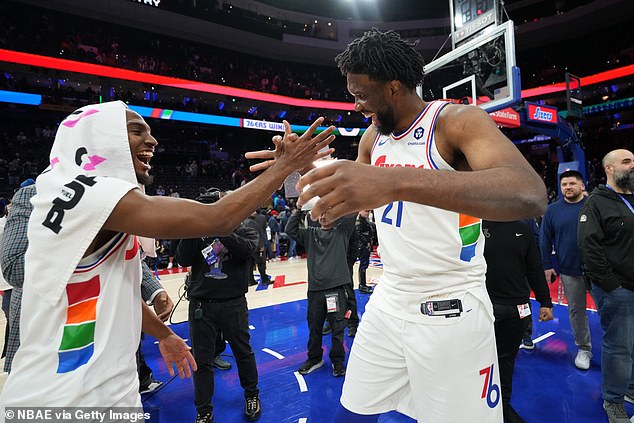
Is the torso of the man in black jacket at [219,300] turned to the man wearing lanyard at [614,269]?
no

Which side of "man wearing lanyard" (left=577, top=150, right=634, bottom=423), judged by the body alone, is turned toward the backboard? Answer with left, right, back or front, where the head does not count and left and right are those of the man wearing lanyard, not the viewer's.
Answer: back

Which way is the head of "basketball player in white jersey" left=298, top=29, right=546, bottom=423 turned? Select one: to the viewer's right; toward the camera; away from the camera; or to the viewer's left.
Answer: to the viewer's left

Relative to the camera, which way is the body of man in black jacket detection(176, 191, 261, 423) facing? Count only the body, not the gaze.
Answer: toward the camera

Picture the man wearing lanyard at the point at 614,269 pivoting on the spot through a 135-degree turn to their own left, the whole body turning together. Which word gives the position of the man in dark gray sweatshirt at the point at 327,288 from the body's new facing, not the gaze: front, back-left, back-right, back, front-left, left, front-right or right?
left

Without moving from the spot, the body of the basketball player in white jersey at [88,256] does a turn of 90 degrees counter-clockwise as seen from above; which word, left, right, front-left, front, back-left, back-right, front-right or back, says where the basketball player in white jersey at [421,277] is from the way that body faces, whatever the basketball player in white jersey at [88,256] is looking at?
right

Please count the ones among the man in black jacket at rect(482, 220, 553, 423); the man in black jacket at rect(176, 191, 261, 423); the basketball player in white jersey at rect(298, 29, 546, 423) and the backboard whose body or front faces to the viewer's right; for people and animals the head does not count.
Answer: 0

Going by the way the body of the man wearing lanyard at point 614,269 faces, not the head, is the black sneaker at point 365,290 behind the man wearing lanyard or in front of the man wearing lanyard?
behind

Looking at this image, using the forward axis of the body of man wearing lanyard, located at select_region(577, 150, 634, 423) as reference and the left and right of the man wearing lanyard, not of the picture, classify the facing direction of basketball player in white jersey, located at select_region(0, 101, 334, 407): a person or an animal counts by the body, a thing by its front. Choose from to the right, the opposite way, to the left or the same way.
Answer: to the left

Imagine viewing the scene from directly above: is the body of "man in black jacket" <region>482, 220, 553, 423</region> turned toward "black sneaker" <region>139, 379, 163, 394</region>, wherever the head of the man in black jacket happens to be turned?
no

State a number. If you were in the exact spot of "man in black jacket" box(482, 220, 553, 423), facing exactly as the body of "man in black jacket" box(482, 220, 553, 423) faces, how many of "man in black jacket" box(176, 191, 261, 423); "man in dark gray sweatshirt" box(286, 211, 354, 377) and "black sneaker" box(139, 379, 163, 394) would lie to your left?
0

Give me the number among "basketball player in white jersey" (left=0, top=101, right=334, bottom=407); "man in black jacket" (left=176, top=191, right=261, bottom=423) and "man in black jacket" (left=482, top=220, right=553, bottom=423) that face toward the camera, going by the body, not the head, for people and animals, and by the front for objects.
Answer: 2

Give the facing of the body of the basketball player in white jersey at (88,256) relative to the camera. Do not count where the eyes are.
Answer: to the viewer's right

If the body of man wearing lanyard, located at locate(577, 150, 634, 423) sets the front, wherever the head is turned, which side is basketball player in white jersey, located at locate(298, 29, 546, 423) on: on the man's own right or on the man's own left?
on the man's own right

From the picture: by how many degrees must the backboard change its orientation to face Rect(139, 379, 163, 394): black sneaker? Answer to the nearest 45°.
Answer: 0° — it already faces it

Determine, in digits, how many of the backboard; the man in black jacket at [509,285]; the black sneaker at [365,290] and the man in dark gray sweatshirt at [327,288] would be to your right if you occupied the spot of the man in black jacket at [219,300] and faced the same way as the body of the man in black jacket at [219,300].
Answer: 0

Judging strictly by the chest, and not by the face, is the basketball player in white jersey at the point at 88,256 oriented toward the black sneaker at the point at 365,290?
no

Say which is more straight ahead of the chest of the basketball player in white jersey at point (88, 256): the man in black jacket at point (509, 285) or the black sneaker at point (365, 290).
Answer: the man in black jacket

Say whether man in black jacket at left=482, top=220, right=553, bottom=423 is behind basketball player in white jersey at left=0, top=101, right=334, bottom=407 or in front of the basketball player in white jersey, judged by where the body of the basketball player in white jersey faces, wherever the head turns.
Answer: in front
